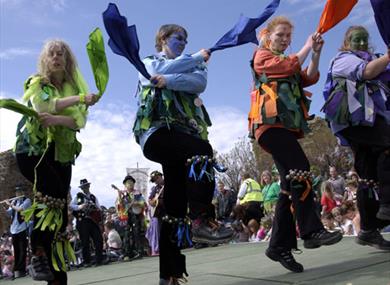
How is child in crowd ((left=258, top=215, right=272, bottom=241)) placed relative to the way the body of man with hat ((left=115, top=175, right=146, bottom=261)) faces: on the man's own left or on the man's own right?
on the man's own left

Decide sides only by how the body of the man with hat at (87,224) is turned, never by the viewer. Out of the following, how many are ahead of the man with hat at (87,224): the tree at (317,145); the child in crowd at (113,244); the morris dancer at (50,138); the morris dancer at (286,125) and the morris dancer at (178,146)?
3

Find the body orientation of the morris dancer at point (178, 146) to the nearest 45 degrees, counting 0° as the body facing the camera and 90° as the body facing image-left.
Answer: approximately 315°

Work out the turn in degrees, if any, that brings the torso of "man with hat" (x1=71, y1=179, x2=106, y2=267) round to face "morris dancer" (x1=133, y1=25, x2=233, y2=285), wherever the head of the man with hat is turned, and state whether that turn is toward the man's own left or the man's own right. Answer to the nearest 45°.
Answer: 0° — they already face them

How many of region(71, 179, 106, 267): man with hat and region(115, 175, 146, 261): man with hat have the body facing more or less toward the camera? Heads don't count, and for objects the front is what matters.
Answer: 2

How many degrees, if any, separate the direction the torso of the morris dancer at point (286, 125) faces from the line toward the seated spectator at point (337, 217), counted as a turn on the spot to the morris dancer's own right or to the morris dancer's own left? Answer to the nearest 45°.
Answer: approximately 135° to the morris dancer's own left

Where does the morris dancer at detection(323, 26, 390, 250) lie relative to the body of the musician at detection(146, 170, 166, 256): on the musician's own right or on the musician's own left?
on the musician's own left

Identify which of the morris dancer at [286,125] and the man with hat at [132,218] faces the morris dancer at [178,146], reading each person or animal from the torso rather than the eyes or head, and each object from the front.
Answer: the man with hat
